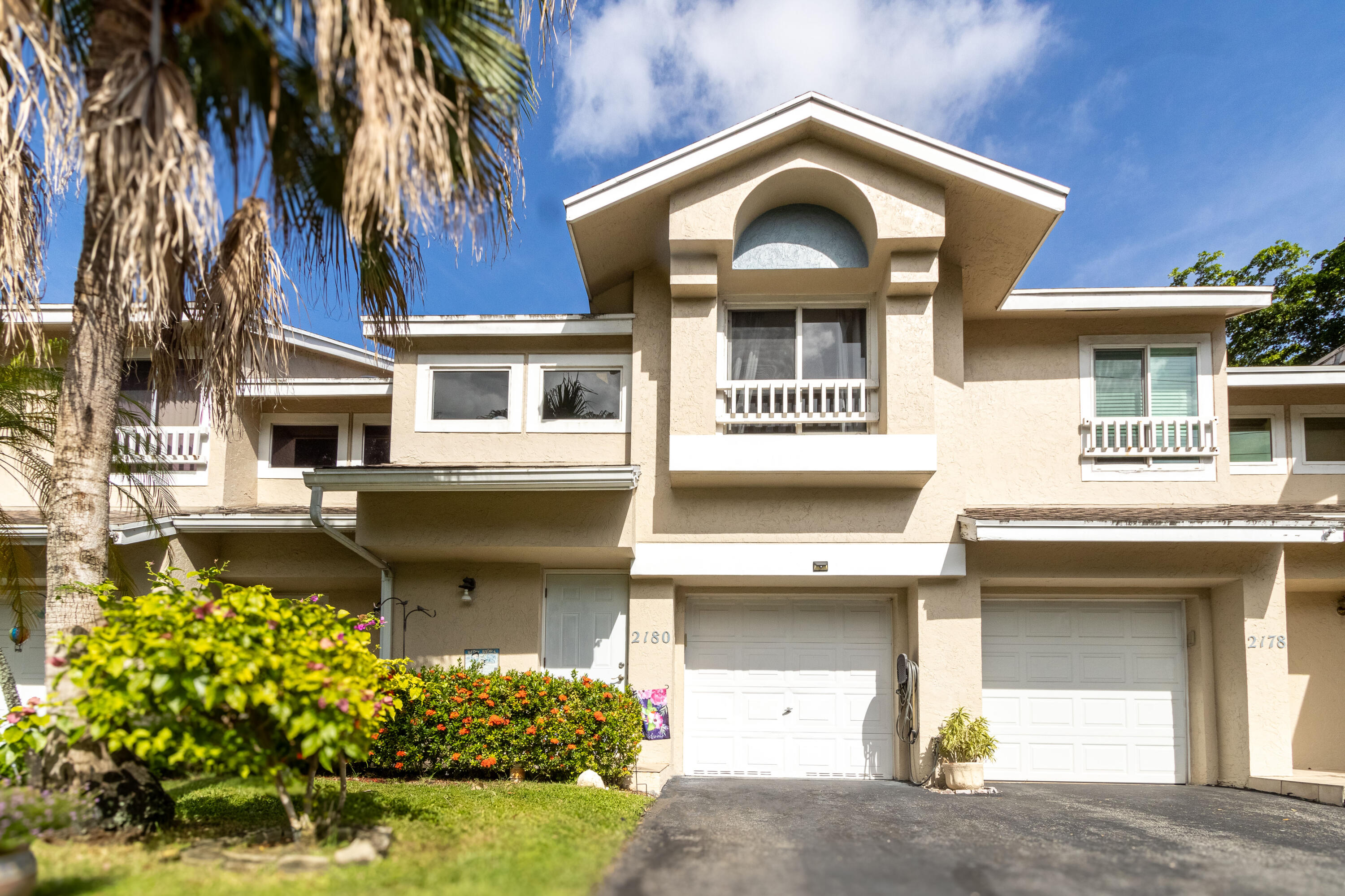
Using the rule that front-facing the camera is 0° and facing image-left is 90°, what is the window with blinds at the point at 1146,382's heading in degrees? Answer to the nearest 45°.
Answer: approximately 0°

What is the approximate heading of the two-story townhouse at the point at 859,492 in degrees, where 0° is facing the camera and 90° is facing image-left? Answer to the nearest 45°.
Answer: approximately 0°

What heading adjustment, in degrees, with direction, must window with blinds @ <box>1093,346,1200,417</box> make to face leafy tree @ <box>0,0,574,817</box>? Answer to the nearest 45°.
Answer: approximately 45° to its right

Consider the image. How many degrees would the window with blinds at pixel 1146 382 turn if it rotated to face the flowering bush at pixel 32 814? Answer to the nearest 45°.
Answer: approximately 45° to its right

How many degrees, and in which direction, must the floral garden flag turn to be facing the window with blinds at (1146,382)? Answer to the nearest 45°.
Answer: approximately 90° to its left

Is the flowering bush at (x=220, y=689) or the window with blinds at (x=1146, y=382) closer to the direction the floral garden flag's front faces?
the flowering bush

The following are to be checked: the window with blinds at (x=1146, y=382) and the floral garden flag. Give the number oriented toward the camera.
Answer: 2
